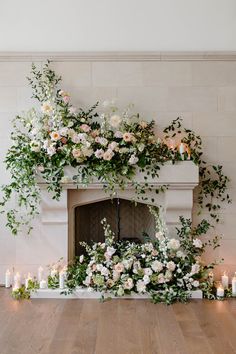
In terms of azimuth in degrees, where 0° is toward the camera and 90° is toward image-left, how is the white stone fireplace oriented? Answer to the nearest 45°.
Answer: approximately 0°

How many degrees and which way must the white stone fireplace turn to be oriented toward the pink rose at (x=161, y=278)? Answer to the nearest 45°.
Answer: approximately 45° to its left

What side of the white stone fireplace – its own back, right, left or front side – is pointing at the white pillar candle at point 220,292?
left
